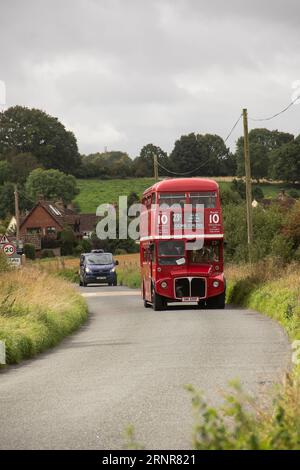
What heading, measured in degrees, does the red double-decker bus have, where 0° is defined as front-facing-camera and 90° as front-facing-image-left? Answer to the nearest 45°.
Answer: approximately 0°

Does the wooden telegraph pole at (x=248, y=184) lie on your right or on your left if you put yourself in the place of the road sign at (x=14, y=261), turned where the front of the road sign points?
on your left

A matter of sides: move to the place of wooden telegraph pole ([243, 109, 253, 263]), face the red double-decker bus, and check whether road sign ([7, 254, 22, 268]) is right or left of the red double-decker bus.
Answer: right

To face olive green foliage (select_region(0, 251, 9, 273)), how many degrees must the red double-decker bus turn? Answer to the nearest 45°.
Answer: approximately 90° to its right

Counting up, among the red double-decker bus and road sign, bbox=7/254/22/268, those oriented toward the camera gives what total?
2

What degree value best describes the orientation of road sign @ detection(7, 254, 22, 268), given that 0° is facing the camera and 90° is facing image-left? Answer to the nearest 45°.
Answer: approximately 0°
